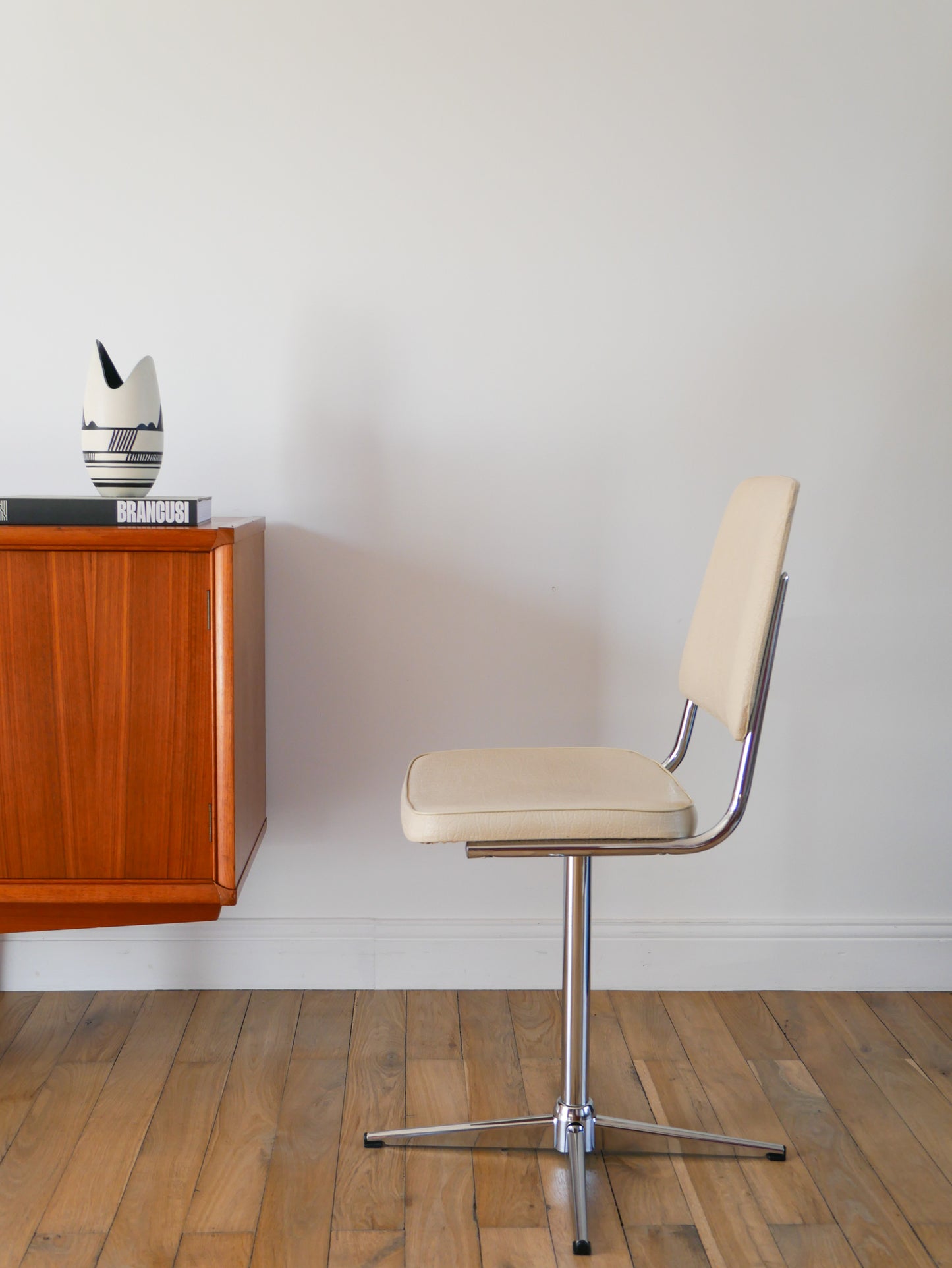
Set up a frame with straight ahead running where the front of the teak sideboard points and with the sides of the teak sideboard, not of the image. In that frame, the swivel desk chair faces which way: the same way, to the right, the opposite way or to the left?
to the right

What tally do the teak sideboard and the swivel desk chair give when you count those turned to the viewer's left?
1

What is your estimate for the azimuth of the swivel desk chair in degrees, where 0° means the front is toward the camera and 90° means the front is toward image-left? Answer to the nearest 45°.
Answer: approximately 90°

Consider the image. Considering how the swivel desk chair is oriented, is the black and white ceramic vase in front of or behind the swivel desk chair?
in front

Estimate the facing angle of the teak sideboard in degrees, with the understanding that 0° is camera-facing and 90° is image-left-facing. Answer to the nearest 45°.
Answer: approximately 0°
